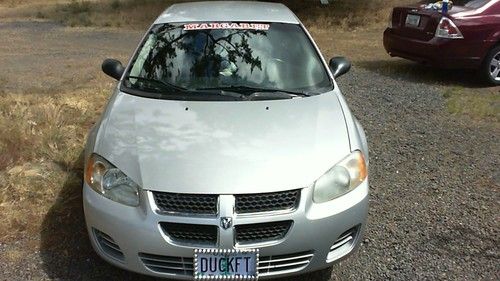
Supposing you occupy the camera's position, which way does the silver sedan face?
facing the viewer

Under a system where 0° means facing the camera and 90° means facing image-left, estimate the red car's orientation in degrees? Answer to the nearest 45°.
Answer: approximately 225°

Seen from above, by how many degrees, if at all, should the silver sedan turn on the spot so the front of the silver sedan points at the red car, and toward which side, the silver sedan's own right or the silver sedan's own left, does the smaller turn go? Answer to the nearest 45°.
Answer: approximately 135° to the silver sedan's own left

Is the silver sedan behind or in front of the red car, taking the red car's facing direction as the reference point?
behind

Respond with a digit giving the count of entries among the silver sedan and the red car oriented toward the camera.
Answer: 1
